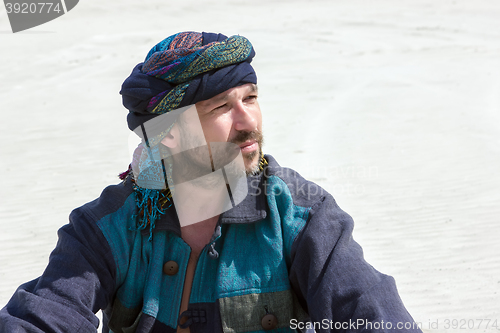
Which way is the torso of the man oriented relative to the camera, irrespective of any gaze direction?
toward the camera

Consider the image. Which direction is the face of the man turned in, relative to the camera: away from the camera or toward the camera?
toward the camera
